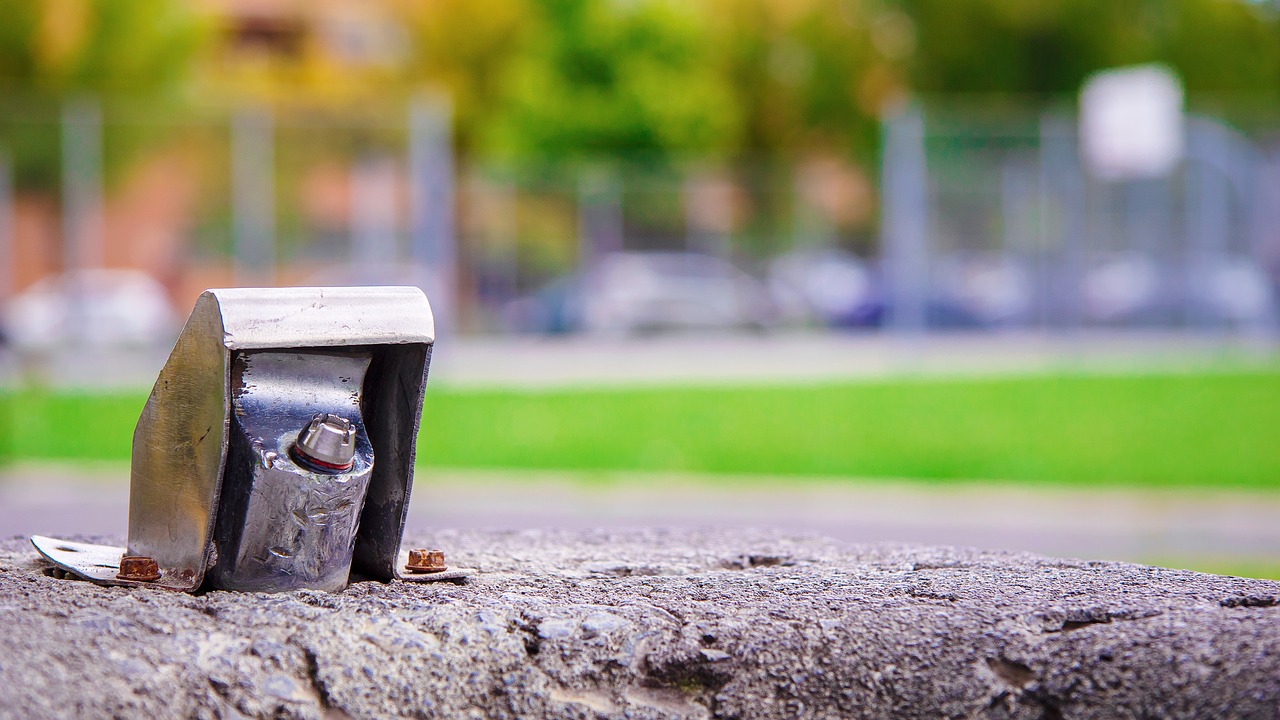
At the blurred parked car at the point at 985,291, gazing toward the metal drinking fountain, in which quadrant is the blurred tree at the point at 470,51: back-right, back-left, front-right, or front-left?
back-right

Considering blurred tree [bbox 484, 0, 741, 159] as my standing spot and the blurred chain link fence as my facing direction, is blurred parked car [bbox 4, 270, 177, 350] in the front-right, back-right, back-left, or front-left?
front-right

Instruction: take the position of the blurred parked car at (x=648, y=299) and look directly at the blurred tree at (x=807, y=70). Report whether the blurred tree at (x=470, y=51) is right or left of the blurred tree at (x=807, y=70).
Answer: left
